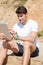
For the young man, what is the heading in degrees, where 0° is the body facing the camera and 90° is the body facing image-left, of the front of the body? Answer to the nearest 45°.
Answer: approximately 45°
